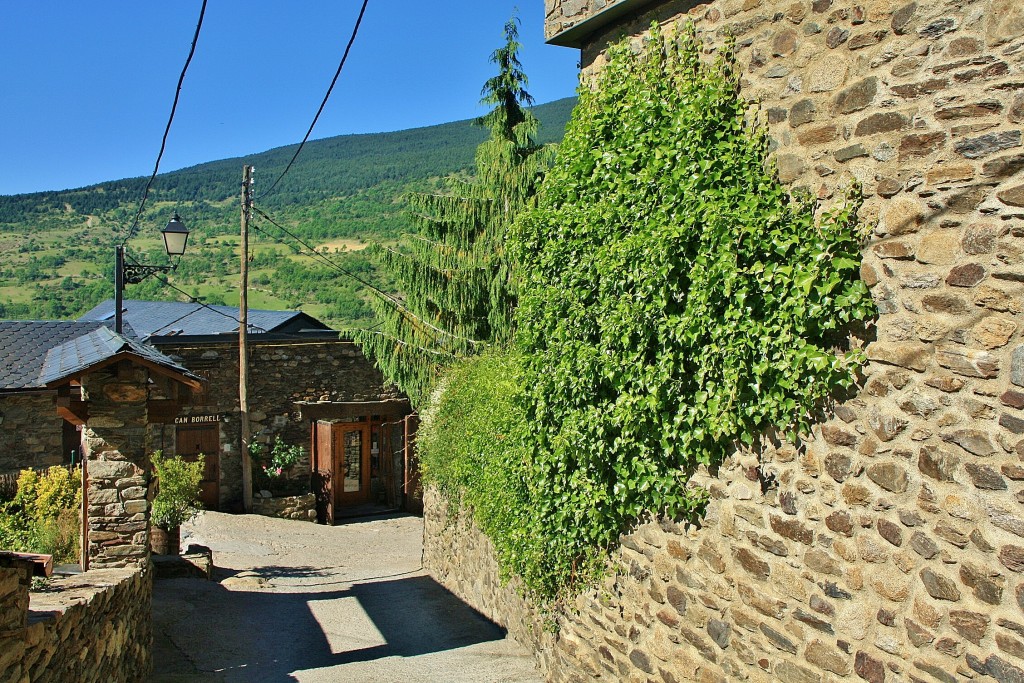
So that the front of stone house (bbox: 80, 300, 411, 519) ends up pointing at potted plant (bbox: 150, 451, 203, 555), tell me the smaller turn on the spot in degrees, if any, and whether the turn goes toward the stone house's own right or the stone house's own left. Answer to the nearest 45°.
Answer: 0° — it already faces it

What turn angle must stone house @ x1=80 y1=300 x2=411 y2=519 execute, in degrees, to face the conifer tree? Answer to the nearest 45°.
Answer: approximately 45° to its left

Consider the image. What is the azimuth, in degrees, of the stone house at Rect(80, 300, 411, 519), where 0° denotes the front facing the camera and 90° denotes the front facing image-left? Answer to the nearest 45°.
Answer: approximately 0°
